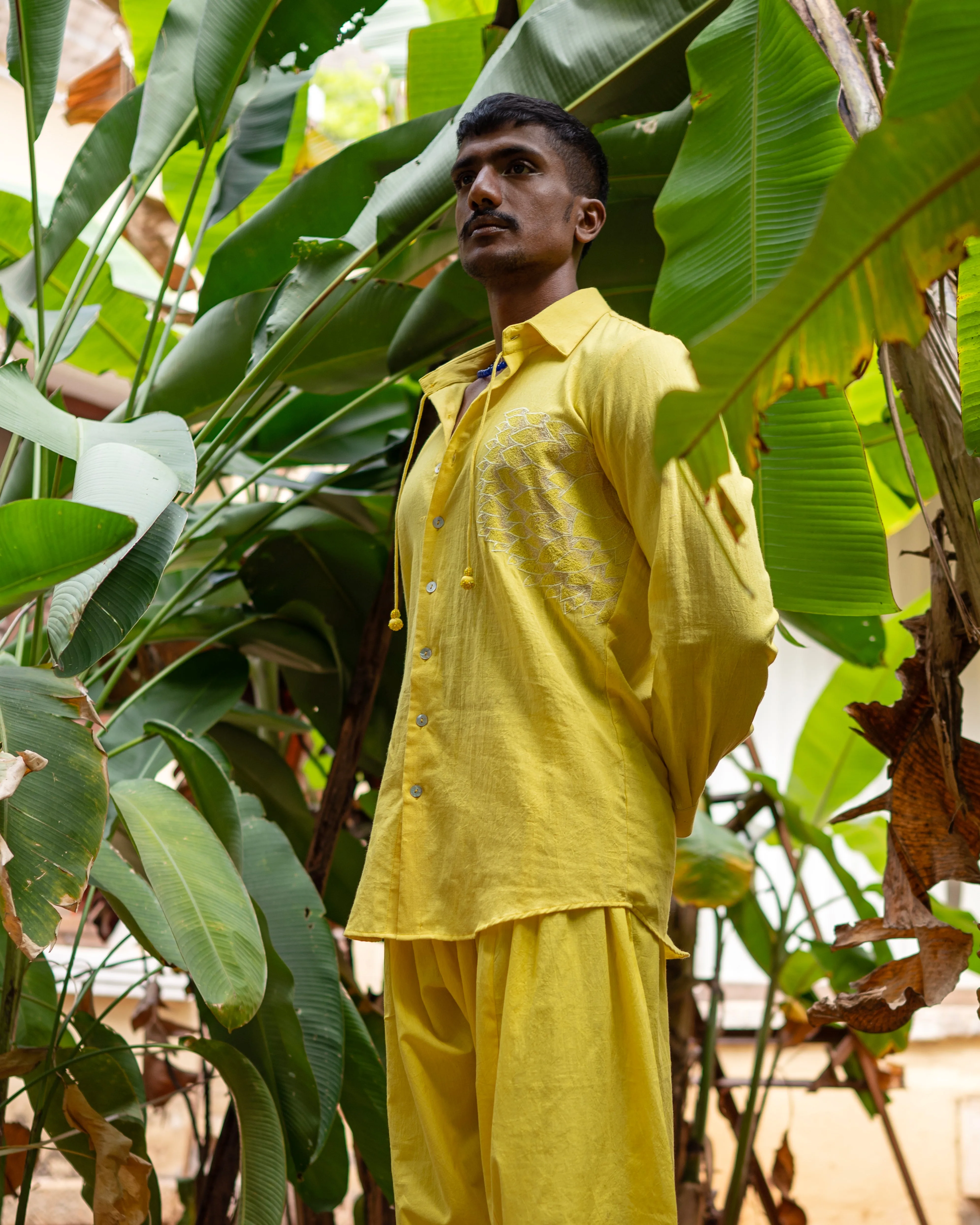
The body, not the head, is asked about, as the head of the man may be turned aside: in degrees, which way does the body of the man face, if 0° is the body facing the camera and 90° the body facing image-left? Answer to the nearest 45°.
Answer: approximately 45°
